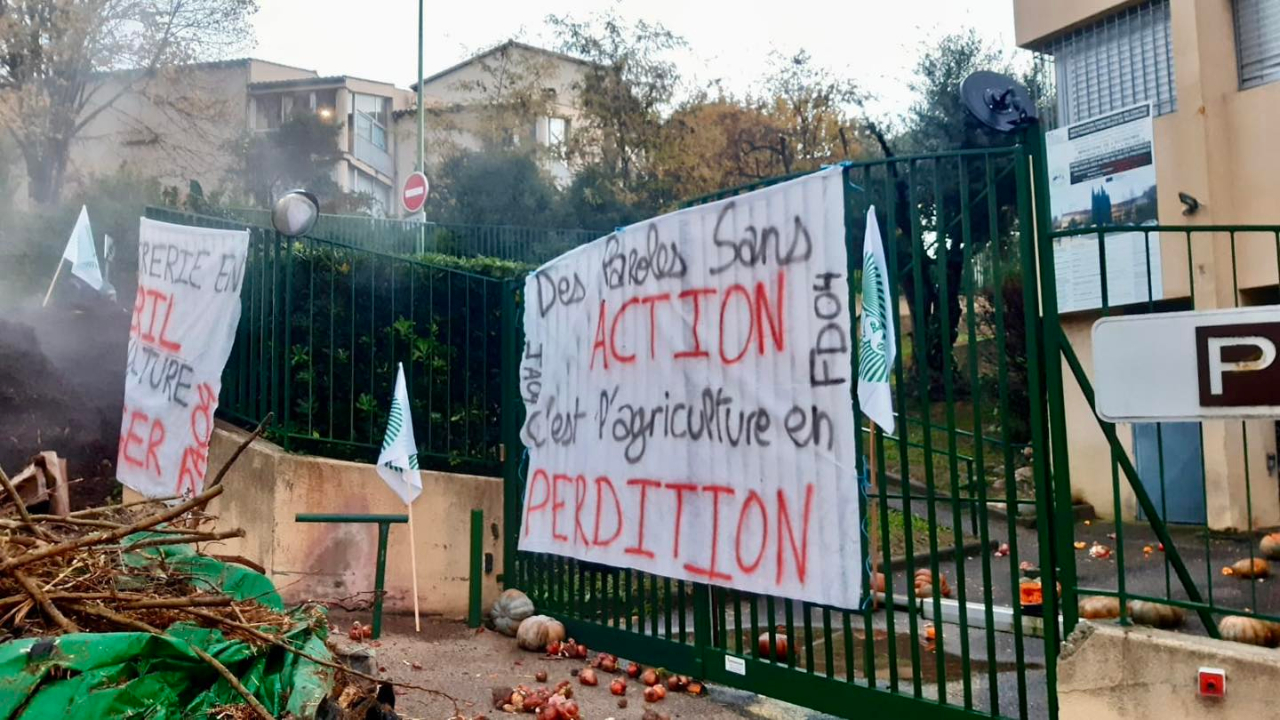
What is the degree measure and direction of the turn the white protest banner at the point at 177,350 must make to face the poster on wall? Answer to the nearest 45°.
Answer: approximately 90° to its left

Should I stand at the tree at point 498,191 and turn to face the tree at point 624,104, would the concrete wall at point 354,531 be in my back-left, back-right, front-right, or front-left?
back-right

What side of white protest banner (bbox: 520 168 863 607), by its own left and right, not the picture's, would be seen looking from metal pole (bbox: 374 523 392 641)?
right

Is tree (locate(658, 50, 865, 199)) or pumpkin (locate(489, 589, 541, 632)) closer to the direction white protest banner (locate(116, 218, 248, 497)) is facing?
the pumpkin

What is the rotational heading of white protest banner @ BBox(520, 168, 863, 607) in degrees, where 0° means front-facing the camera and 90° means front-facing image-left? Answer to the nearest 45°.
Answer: approximately 45°

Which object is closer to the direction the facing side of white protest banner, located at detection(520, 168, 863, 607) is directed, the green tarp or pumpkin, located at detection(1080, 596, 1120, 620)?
the green tarp

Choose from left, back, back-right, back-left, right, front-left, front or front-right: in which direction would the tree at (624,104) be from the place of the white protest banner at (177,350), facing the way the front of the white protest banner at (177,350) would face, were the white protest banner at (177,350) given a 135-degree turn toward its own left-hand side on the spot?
front

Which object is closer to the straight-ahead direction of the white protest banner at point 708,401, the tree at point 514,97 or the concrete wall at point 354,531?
the concrete wall

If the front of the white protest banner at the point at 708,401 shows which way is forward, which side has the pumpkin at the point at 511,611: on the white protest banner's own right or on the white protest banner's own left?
on the white protest banner's own right
